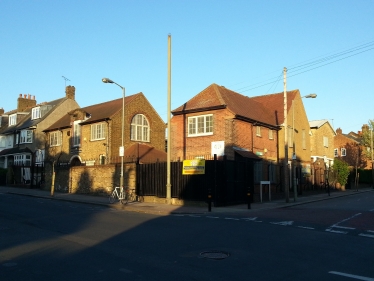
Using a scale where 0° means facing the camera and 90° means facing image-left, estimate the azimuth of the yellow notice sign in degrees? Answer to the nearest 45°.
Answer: approximately 0°

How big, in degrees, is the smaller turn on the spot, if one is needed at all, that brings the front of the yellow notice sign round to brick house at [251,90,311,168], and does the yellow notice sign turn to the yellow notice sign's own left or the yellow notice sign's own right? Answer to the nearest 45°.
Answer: approximately 135° to the yellow notice sign's own left

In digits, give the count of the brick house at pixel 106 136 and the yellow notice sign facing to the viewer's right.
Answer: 0

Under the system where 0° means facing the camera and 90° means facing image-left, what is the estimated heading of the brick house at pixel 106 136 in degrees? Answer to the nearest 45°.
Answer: approximately 45°

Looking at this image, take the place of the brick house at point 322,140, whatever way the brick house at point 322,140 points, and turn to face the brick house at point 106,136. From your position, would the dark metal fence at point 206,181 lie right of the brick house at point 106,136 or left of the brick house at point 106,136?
left

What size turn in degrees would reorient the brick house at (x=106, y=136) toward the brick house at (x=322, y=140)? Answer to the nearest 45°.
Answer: approximately 135° to its left

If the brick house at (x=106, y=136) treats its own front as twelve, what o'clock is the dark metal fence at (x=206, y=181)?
The dark metal fence is roughly at 10 o'clock from the brick house.

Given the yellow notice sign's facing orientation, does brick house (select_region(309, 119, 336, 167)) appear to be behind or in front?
behind

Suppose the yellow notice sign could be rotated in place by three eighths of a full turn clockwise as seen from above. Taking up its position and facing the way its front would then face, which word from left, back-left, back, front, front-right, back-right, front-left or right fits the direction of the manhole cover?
back-left

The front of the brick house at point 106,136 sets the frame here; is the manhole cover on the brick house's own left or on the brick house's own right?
on the brick house's own left
